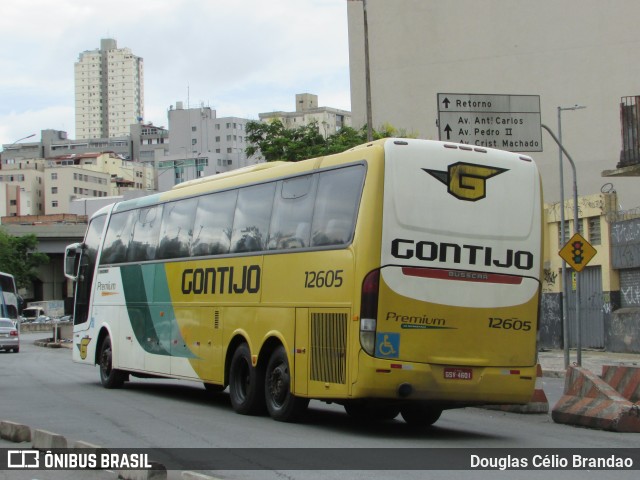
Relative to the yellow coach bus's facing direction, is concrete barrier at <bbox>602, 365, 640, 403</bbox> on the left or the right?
on its right

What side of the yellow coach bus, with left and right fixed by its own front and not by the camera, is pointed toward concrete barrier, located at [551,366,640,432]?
back

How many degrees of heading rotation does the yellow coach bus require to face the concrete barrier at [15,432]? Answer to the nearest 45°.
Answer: approximately 45° to its left

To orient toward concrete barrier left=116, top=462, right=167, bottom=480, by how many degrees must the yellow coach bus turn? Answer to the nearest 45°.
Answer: approximately 90° to its left

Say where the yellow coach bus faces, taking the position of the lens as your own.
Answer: facing away from the viewer and to the left of the viewer

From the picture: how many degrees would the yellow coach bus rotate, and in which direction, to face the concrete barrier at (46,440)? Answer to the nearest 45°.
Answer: approximately 90° to its left
